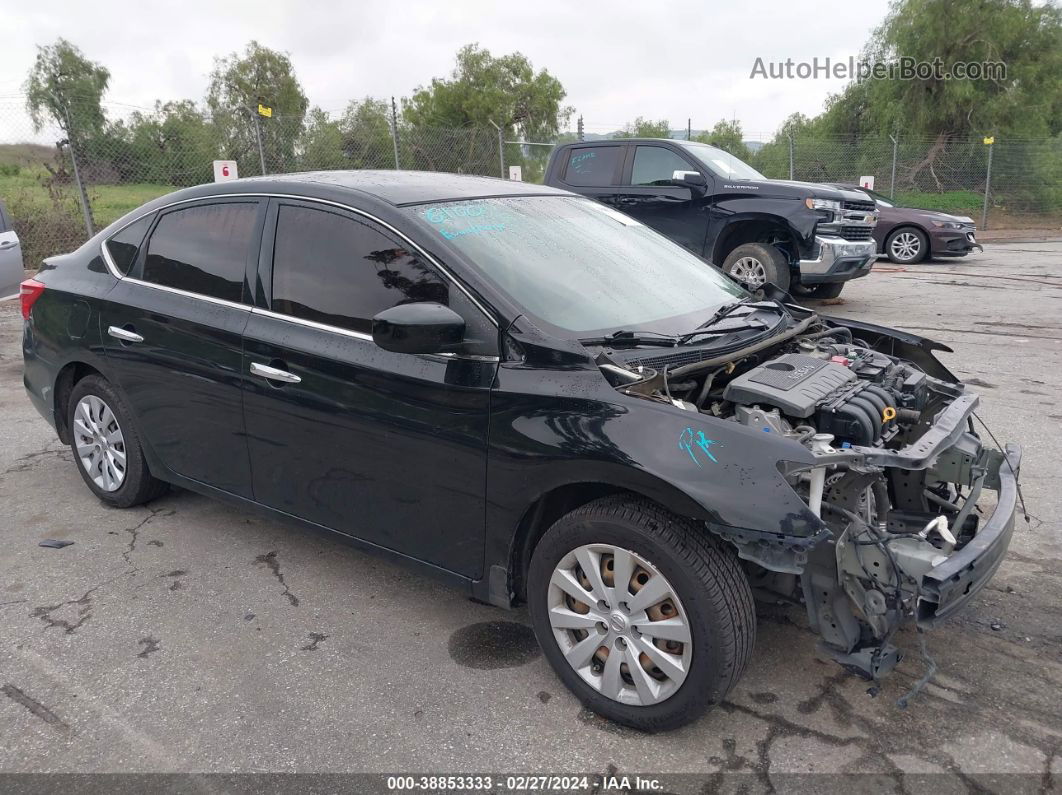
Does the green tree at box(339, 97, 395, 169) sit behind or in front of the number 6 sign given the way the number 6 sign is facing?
behind

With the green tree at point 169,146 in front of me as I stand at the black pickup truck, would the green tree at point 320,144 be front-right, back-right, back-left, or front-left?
front-right

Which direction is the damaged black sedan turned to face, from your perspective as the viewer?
facing the viewer and to the right of the viewer

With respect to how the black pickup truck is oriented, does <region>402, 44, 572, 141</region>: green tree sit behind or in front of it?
behind

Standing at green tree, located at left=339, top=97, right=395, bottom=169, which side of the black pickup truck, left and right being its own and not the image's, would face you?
back

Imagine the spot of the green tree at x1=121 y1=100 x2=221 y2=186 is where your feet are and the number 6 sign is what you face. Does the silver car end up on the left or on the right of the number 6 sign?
right

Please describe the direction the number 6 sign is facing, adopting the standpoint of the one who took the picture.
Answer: facing the viewer

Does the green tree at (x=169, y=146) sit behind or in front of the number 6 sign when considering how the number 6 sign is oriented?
behind

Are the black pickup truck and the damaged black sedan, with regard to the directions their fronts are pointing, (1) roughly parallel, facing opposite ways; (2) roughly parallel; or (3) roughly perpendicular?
roughly parallel

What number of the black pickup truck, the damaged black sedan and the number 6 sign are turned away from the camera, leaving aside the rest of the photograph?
0

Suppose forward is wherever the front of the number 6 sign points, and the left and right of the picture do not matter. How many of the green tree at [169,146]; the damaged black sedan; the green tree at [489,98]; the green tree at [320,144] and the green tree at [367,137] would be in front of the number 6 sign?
1

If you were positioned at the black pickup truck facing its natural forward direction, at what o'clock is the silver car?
The silver car is roughly at 4 o'clock from the black pickup truck.

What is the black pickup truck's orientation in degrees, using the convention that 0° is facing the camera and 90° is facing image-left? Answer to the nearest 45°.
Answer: approximately 315°

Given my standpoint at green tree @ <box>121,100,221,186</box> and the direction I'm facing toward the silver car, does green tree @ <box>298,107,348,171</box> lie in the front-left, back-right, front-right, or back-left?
back-left
